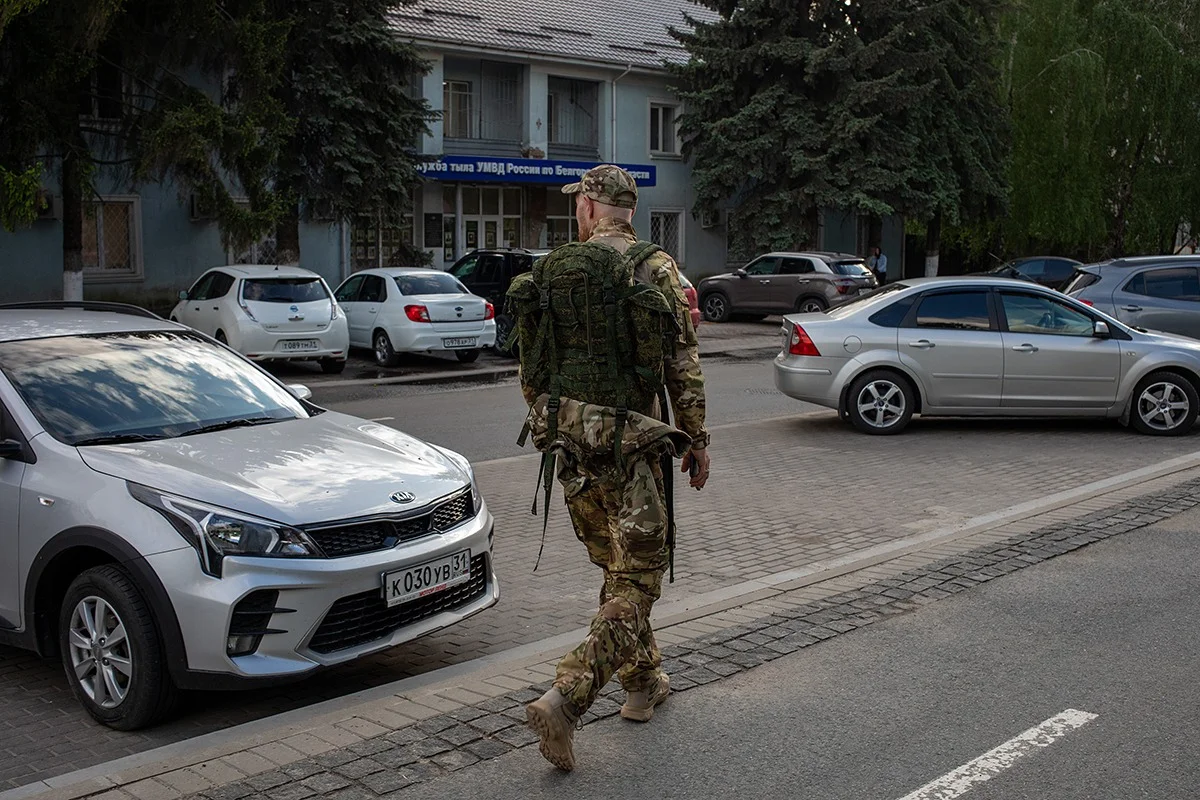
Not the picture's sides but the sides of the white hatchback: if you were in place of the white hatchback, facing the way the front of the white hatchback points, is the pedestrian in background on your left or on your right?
on your right

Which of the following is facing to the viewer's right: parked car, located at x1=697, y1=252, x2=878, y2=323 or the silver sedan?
the silver sedan

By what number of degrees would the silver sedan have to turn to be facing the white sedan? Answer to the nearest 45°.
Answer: approximately 135° to its left

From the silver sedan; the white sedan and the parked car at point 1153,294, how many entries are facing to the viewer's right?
2

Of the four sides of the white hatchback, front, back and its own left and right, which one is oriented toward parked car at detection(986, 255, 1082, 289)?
right

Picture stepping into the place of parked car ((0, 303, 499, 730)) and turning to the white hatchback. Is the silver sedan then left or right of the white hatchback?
right

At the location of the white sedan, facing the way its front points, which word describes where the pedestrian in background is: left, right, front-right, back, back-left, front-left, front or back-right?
right

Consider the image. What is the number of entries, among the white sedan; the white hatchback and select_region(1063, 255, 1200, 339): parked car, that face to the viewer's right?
1

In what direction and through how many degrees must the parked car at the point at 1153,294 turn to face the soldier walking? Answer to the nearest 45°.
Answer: approximately 90° to its right

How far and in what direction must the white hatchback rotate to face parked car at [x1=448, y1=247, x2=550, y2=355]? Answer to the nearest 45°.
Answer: approximately 90° to its right

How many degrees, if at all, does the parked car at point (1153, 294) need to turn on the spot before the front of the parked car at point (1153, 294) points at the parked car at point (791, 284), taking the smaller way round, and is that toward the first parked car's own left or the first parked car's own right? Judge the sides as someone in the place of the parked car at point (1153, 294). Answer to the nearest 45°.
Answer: approximately 135° to the first parked car's own left

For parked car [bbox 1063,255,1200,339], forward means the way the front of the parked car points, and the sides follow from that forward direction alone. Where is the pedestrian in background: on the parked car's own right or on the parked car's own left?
on the parked car's own left

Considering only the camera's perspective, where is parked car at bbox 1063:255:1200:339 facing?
facing to the right of the viewer

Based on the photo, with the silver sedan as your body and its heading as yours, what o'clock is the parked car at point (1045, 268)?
The parked car is roughly at 9 o'clock from the silver sedan.

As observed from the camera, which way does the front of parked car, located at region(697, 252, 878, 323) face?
facing away from the viewer and to the left of the viewer
